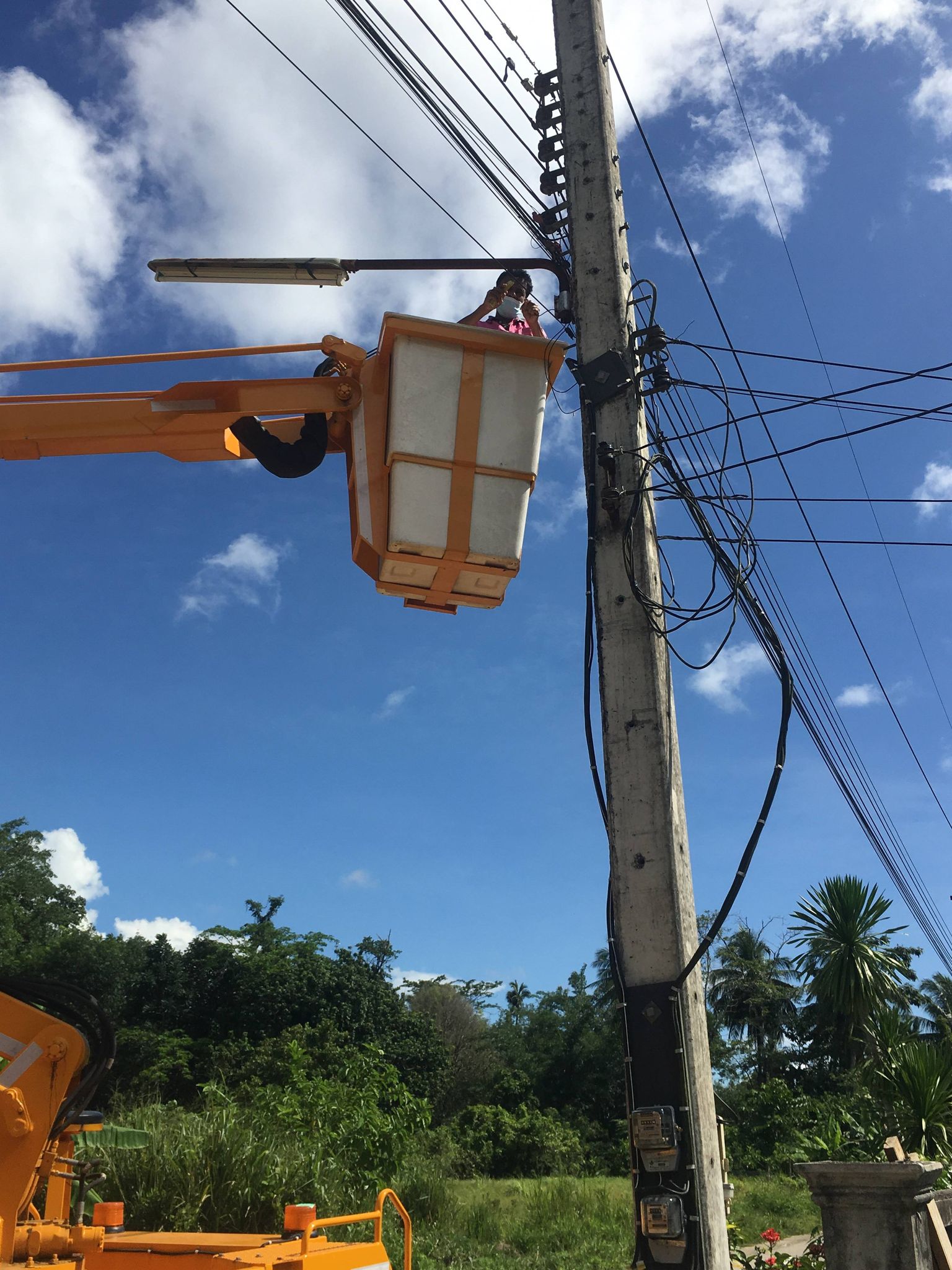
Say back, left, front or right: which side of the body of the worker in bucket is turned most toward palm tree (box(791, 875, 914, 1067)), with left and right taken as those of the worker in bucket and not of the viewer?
back

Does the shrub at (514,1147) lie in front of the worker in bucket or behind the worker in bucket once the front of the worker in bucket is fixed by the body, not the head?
behind

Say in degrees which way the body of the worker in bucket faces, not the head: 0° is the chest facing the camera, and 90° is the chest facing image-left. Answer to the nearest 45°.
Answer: approximately 0°

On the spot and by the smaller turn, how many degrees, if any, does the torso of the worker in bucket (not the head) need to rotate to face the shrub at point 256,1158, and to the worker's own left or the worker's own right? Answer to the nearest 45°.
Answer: approximately 180°

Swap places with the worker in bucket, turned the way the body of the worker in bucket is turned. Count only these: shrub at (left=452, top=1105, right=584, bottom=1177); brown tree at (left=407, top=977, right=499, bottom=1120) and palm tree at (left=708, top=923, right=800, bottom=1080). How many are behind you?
3

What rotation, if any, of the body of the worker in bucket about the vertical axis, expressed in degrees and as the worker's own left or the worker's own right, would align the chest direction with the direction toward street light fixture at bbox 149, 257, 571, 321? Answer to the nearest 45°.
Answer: approximately 90° to the worker's own right

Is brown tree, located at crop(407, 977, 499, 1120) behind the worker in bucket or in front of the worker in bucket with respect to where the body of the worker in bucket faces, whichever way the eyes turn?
behind
